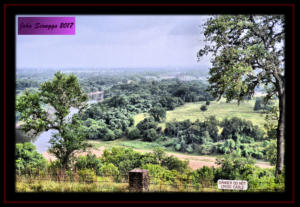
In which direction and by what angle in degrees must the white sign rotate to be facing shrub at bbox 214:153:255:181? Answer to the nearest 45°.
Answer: approximately 180°

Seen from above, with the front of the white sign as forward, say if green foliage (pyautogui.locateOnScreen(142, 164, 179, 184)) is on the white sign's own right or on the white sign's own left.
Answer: on the white sign's own right

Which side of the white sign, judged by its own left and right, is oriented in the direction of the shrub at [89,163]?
right

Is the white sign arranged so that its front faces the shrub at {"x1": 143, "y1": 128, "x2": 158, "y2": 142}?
no

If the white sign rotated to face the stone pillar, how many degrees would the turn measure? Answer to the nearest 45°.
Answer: approximately 90° to its right

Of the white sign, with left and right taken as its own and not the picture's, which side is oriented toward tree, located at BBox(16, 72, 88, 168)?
right

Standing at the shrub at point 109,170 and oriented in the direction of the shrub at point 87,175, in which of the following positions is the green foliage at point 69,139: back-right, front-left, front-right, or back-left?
front-right

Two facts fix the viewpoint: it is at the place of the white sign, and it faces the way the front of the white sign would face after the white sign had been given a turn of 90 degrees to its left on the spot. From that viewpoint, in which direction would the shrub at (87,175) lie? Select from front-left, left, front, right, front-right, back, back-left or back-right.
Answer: back

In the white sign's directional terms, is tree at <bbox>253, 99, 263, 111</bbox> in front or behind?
behind

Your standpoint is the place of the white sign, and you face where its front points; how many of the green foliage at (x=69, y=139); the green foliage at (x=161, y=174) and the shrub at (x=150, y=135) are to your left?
0

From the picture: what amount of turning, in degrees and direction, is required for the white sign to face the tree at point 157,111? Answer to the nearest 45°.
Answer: approximately 135° to its right

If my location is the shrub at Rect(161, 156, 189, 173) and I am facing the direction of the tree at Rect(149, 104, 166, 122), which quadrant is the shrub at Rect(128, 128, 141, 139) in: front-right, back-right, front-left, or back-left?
front-left

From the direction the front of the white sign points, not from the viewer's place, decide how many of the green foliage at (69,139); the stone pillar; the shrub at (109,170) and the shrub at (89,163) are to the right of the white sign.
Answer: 4

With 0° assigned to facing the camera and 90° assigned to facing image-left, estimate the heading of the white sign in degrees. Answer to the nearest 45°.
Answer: approximately 0°

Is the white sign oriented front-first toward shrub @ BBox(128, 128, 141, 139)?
no
